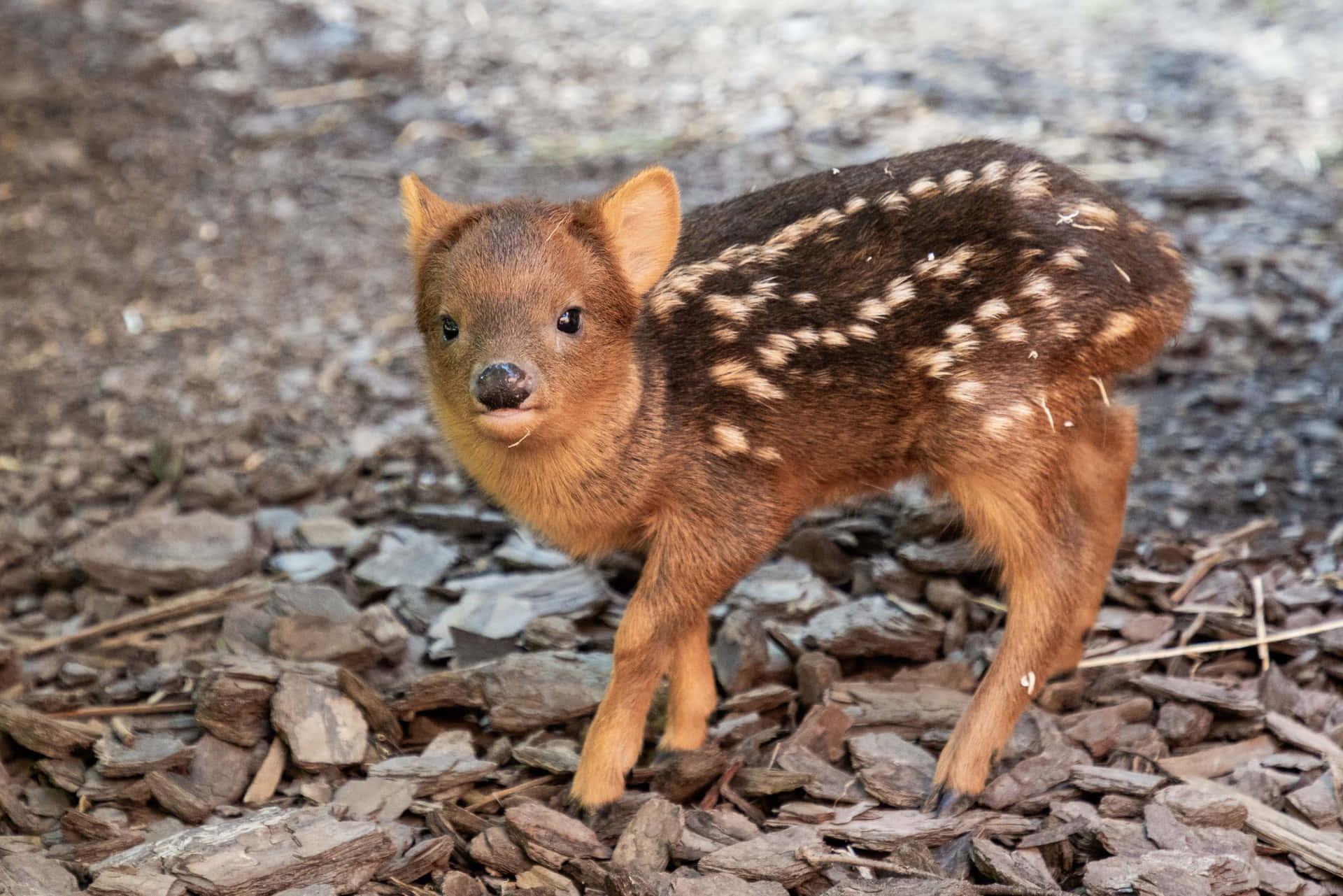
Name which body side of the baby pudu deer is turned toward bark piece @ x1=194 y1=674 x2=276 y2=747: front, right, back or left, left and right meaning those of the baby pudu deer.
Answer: front

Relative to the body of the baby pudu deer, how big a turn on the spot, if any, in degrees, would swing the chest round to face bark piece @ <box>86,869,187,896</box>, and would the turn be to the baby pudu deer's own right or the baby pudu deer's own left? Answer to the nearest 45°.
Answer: approximately 45° to the baby pudu deer's own left

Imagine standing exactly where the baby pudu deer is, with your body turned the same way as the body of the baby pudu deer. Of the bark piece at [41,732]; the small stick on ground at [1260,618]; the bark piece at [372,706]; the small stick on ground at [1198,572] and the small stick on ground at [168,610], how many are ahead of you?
3

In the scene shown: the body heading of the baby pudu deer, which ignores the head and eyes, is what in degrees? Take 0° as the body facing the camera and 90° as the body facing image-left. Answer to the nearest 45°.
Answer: approximately 90°

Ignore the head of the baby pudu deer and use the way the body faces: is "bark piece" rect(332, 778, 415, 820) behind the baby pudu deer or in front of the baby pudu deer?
in front

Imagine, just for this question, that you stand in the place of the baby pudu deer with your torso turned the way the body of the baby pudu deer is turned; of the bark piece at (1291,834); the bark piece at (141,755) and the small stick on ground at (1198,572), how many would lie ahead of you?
1

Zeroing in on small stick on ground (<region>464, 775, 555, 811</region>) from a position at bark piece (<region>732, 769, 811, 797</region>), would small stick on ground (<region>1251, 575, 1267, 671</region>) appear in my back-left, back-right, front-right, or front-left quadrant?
back-right

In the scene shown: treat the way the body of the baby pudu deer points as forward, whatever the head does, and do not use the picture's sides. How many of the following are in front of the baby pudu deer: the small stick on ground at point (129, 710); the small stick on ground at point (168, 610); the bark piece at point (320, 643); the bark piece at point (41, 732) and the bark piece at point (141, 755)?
5

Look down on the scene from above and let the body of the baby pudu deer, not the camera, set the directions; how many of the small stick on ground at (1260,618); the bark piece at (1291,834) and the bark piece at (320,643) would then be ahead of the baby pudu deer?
1

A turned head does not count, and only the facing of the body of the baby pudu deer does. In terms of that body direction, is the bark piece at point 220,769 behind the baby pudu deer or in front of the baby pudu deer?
in front

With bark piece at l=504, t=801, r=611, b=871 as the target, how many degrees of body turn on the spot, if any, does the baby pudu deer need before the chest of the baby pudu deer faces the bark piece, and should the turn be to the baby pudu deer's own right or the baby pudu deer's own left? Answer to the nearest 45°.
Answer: approximately 45° to the baby pudu deer's own left

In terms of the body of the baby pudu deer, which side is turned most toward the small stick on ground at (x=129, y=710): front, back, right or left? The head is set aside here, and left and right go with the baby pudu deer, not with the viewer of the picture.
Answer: front

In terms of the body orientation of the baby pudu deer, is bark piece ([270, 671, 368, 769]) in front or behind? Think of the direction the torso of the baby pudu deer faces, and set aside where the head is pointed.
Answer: in front
